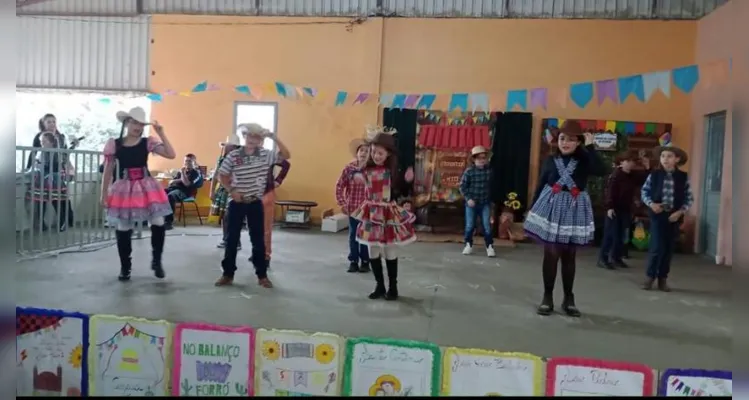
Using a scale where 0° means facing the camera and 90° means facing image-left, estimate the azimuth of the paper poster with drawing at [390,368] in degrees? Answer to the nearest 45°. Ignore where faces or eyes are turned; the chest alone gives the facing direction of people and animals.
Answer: approximately 0°

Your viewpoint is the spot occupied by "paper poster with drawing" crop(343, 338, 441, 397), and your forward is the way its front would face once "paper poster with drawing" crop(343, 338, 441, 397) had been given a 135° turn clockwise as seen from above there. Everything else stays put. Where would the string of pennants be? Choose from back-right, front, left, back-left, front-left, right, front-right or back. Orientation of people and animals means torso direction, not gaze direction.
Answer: front-right

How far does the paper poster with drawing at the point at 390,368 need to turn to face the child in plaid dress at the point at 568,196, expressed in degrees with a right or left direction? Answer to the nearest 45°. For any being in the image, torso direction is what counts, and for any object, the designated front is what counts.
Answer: approximately 135° to its left

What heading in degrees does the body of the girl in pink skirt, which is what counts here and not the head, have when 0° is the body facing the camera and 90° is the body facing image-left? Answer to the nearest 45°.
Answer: approximately 0°

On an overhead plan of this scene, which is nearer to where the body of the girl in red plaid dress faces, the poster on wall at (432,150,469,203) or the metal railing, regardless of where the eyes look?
the metal railing

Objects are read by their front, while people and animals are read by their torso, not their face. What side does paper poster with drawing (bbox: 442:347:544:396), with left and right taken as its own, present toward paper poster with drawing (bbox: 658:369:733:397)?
left

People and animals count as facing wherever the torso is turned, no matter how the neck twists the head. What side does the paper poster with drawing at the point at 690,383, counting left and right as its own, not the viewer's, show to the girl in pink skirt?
right

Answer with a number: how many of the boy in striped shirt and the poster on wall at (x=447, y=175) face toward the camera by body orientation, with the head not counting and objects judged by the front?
2

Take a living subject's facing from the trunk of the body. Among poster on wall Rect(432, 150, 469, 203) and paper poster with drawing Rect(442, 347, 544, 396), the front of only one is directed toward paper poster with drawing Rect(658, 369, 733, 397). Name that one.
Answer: the poster on wall

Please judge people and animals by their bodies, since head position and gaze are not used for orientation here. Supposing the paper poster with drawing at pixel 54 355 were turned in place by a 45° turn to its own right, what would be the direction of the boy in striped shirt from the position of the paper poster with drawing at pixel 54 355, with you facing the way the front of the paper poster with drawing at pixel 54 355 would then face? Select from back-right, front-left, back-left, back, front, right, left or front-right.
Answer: back
